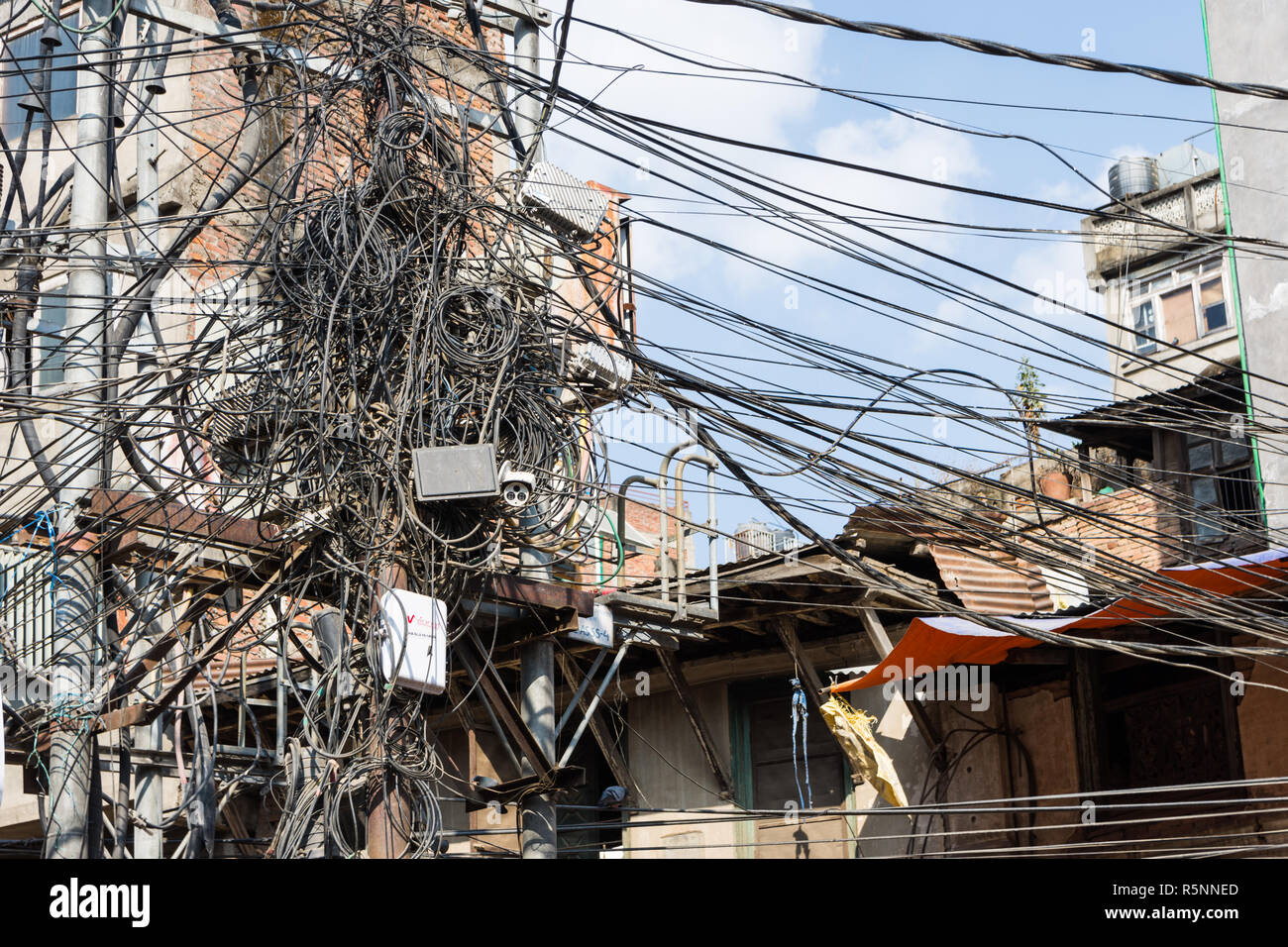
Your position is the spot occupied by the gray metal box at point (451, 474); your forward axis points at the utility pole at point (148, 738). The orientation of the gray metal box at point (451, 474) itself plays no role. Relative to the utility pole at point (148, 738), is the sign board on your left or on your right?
right

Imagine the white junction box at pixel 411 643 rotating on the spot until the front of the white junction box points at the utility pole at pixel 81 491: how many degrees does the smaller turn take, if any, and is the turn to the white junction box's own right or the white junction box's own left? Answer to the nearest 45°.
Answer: approximately 135° to the white junction box's own right

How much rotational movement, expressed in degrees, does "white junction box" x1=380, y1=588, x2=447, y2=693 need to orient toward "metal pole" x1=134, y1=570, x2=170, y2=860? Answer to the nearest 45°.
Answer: approximately 135° to its right

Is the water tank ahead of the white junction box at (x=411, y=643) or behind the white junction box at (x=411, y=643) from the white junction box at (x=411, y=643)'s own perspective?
behind

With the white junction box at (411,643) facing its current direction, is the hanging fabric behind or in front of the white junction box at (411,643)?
behind

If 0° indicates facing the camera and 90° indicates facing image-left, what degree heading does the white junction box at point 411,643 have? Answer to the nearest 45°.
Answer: approximately 0°

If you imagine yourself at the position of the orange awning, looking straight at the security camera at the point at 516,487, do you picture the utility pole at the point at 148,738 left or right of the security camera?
right
